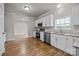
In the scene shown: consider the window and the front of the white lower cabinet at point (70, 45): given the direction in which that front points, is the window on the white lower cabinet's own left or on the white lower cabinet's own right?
on the white lower cabinet's own right

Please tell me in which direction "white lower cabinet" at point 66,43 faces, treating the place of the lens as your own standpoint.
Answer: facing the viewer and to the left of the viewer
